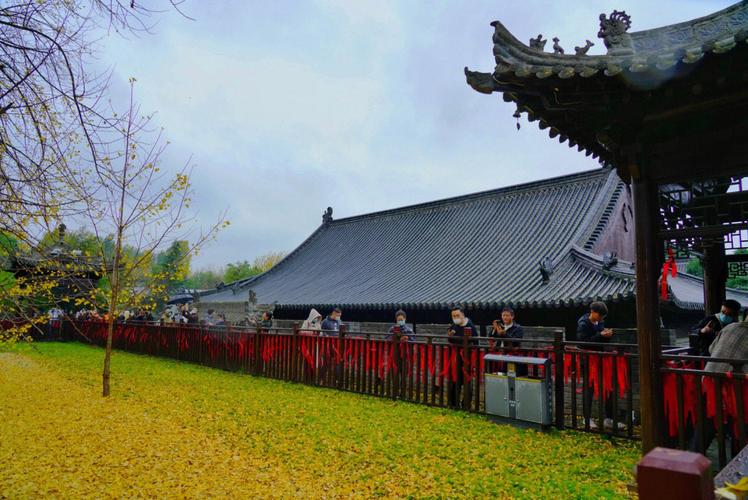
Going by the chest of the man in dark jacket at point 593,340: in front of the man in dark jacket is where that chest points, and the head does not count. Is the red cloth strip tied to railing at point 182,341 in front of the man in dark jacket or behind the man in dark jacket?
behind

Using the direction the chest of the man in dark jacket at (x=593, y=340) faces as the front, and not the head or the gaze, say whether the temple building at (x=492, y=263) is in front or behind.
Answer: behind

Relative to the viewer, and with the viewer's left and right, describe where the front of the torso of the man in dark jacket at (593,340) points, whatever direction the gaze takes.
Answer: facing the viewer and to the right of the viewer

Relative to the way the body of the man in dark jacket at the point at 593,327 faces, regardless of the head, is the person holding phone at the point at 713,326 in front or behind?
in front

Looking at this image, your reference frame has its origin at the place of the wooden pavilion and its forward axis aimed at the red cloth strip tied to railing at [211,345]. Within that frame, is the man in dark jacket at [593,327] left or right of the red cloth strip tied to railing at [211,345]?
right

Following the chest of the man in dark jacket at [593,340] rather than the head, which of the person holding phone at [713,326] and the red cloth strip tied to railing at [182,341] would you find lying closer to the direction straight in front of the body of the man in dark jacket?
the person holding phone

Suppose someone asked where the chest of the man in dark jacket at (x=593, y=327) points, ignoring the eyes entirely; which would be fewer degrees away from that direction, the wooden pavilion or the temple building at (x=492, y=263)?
the wooden pavilion

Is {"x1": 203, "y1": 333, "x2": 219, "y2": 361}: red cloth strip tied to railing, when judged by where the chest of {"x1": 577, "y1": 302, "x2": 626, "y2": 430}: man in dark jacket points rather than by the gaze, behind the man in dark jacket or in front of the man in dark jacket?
behind
